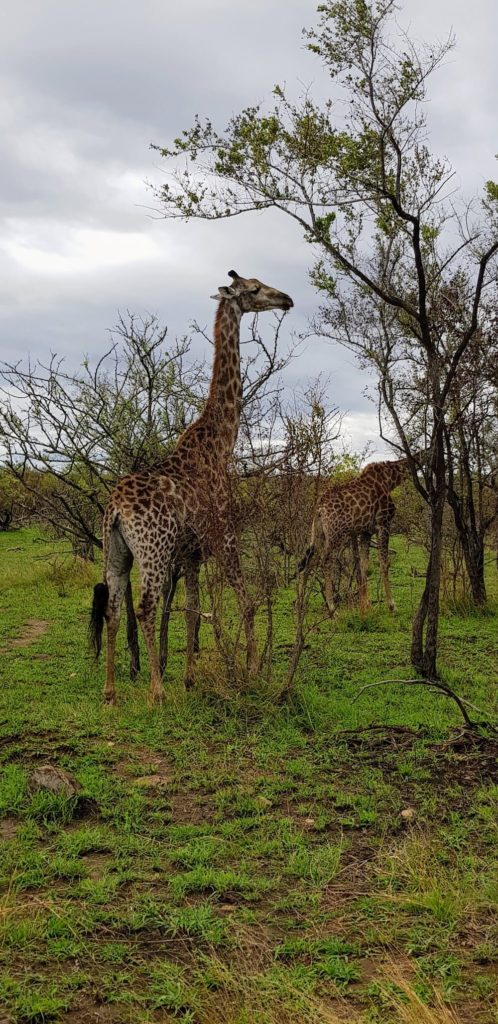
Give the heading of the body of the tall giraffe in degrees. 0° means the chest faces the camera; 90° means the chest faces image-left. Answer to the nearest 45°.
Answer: approximately 225°

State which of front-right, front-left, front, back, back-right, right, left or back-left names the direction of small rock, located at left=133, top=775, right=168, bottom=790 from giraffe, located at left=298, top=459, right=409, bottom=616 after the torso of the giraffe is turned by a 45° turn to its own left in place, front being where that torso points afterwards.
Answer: back

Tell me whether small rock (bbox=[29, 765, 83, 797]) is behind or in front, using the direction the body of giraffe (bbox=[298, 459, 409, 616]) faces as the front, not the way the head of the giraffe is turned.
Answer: behind

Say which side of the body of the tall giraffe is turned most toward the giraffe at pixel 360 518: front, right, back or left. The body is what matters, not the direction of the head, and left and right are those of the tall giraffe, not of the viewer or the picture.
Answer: front

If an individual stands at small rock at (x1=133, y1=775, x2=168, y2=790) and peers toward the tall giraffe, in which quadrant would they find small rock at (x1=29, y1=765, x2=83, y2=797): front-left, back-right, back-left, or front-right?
back-left

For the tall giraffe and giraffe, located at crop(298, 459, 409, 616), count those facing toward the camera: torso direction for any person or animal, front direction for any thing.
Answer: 0

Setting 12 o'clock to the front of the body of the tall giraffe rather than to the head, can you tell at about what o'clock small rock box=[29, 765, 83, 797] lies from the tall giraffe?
The small rock is roughly at 5 o'clock from the tall giraffe.

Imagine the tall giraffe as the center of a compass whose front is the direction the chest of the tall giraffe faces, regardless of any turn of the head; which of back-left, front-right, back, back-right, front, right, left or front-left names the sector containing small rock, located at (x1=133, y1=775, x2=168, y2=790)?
back-right

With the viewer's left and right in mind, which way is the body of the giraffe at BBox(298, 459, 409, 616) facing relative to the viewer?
facing away from the viewer and to the right of the viewer
